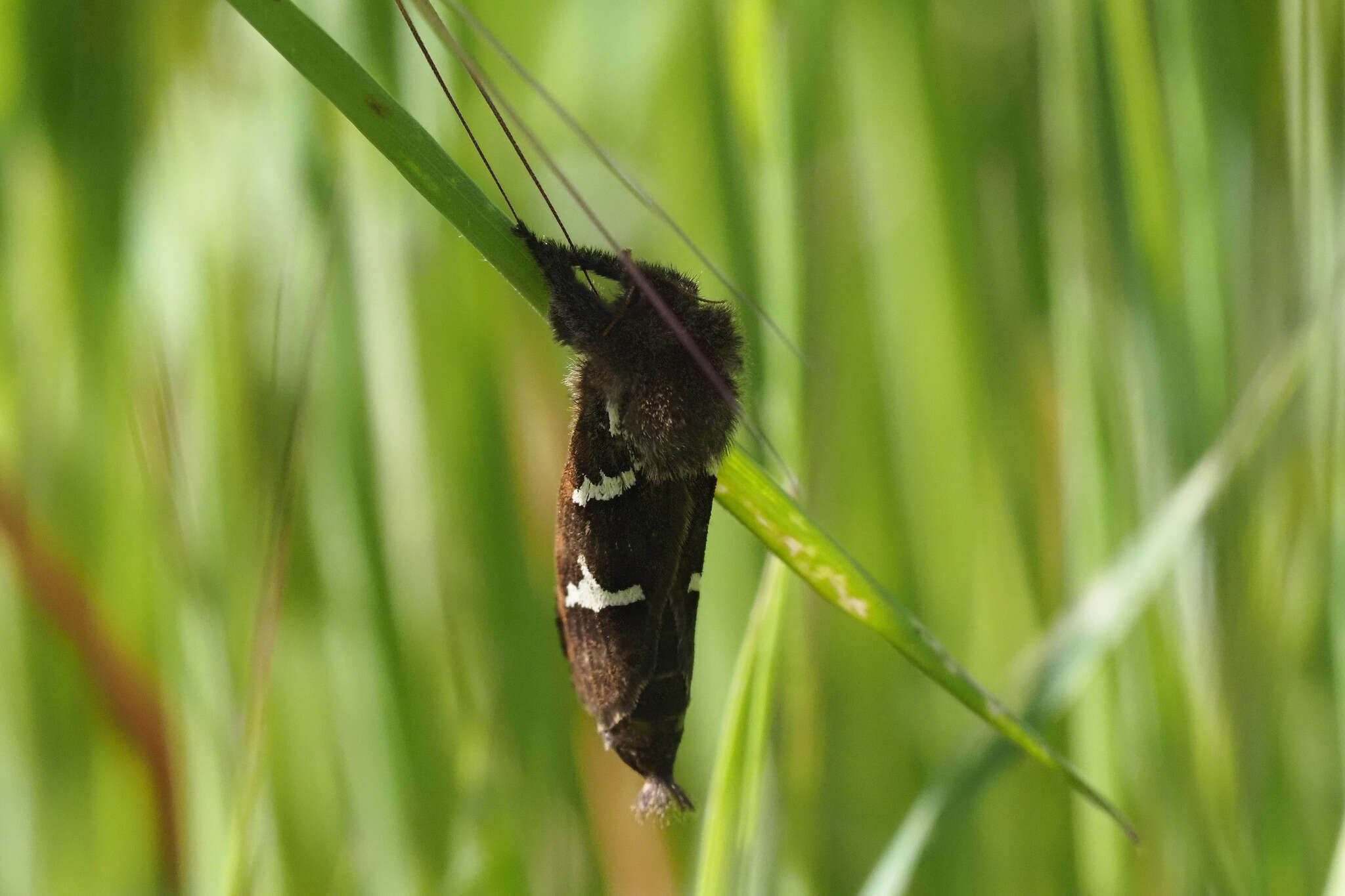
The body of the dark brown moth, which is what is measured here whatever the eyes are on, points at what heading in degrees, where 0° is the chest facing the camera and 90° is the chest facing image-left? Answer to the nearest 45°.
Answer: approximately 135°
